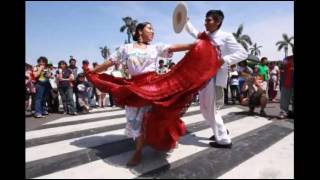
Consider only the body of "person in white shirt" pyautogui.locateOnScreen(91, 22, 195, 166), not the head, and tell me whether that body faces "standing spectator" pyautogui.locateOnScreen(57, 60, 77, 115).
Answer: no

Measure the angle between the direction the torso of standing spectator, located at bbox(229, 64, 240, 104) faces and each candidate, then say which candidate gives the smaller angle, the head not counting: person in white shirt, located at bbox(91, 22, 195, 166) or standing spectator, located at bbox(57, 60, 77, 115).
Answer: the person in white shirt

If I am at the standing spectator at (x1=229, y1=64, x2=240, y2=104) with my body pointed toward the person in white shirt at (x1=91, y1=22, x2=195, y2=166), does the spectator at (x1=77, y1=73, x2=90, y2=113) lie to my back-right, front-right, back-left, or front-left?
front-right

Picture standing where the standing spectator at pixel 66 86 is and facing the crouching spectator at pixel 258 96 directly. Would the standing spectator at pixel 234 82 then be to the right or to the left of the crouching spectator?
left

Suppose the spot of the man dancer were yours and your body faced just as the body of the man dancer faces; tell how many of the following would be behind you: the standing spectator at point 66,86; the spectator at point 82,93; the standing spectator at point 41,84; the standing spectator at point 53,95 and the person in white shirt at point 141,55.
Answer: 0

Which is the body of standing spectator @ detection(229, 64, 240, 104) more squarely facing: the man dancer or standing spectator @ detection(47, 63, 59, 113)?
the man dancer

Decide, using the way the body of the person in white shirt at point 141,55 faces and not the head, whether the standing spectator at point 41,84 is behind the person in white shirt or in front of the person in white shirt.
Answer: behind

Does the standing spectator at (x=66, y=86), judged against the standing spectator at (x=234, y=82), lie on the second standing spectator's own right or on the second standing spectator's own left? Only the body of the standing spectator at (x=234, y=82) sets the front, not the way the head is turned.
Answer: on the second standing spectator's own right

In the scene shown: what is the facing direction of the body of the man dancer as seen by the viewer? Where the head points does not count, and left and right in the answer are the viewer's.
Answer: facing to the left of the viewer

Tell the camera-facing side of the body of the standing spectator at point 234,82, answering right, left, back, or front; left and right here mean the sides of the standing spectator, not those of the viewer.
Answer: front

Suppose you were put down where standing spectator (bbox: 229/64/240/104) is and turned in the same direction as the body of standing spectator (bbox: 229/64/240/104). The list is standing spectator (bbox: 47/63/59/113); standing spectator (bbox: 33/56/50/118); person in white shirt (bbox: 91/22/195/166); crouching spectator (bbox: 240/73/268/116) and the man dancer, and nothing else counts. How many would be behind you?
0

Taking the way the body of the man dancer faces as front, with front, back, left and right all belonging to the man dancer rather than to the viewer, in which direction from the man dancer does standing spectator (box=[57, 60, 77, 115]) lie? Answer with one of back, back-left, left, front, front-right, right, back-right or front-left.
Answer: front-right
